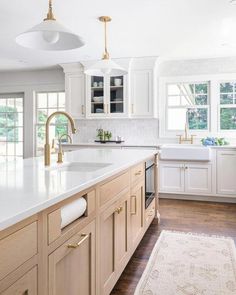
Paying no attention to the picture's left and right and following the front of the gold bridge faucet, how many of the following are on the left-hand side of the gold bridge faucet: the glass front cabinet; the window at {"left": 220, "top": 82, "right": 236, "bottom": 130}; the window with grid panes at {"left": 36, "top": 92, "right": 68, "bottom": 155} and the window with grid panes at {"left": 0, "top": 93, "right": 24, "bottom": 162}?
1

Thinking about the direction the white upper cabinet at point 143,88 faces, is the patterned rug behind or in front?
in front

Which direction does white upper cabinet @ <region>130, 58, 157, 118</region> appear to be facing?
toward the camera

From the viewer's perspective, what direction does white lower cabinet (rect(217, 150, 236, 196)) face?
toward the camera

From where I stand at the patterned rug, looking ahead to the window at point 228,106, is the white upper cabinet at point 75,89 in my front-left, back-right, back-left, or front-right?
front-left

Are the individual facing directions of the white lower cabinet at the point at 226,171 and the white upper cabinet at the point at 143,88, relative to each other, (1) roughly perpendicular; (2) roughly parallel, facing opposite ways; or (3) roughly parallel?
roughly parallel

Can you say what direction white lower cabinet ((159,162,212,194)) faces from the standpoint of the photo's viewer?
facing the viewer

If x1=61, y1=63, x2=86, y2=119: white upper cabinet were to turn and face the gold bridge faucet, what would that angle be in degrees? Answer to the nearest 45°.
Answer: approximately 90° to its left

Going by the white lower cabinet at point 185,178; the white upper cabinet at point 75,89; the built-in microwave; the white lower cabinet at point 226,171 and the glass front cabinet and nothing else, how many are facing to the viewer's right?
1
